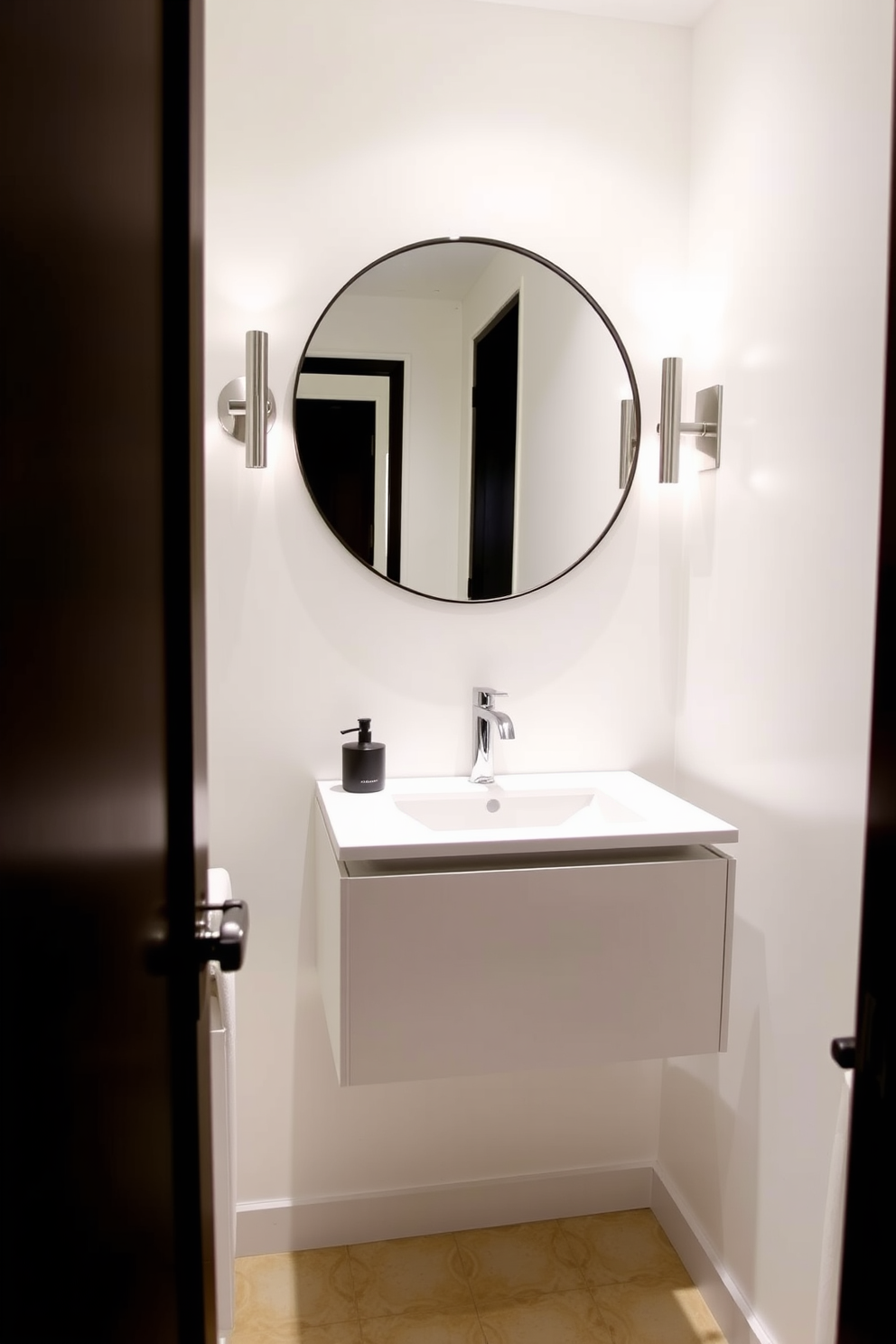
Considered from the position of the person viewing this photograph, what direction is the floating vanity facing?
facing the viewer

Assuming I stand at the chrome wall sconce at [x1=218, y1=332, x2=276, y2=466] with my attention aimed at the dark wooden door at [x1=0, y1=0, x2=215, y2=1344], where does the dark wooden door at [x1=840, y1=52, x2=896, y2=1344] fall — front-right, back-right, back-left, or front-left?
front-left

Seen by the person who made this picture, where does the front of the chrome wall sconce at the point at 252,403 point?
facing the viewer and to the right of the viewer

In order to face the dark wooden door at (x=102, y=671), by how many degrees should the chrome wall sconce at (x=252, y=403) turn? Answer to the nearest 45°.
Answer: approximately 45° to its right
